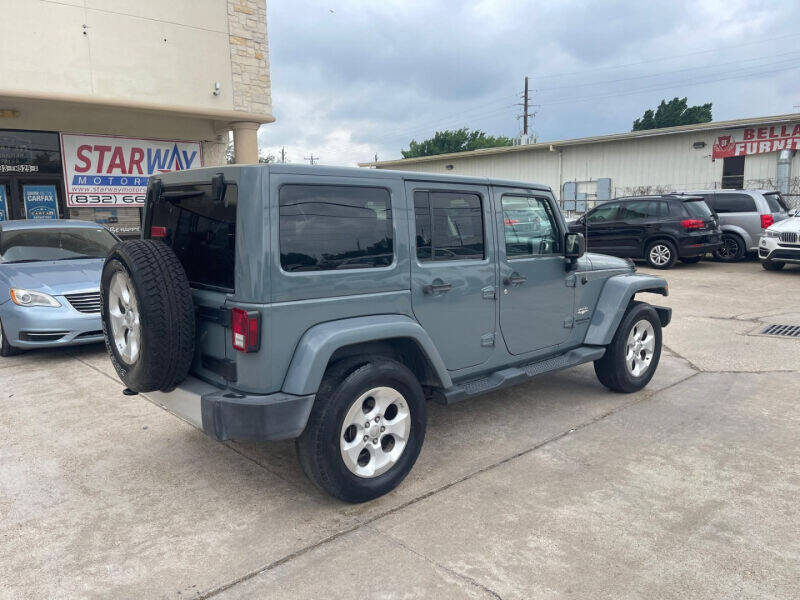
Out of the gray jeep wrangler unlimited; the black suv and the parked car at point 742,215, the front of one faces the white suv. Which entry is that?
the gray jeep wrangler unlimited

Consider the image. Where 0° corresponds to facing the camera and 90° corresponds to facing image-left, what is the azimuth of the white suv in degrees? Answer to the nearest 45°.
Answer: approximately 45°

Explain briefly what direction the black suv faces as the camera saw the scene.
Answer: facing away from the viewer and to the left of the viewer

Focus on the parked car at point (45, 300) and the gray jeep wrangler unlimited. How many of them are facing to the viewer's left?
0

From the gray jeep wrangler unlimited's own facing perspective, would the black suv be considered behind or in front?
in front

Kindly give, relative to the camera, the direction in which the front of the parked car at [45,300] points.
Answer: facing the viewer and to the right of the viewer

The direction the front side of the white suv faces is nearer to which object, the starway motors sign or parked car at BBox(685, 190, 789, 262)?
the starway motors sign

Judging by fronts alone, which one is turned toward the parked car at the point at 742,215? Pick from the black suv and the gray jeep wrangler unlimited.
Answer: the gray jeep wrangler unlimited

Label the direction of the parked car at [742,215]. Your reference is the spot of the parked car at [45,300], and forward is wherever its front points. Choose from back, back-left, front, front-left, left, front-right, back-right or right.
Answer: front-left

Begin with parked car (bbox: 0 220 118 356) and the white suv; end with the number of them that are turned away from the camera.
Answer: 0

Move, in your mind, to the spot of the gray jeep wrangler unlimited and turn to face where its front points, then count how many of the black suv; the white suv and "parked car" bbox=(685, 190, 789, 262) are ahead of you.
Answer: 3

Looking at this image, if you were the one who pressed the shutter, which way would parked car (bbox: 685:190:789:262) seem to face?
facing away from the viewer and to the left of the viewer

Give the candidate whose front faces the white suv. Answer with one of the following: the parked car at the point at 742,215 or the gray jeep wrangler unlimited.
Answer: the gray jeep wrangler unlimited

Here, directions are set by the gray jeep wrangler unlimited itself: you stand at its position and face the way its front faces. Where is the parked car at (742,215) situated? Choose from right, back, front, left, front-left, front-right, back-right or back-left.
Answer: front

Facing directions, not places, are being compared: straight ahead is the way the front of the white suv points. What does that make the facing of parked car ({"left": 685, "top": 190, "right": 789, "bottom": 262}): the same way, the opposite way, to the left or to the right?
to the right

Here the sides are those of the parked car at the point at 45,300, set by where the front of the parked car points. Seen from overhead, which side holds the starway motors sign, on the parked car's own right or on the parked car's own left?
on the parked car's own left

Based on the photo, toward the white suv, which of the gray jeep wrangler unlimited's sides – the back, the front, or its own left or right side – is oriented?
front
